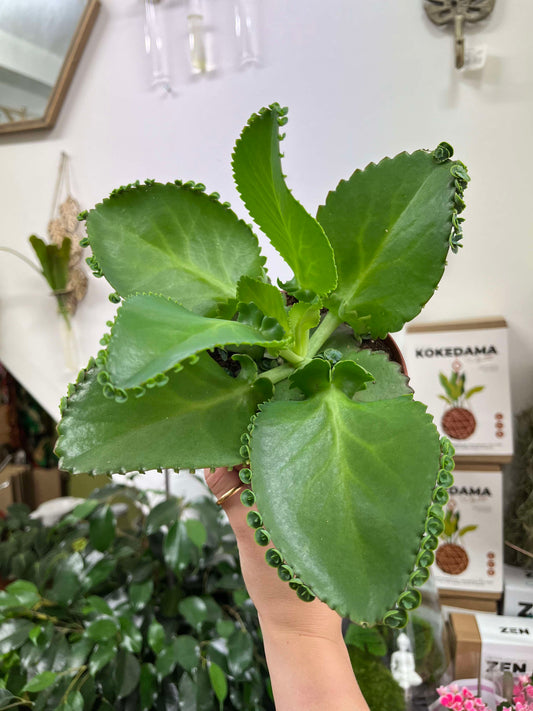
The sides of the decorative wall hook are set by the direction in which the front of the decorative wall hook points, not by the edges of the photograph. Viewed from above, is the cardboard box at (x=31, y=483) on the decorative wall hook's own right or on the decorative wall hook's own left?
on the decorative wall hook's own right

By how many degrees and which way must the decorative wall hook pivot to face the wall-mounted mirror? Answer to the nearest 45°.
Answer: approximately 90° to its right

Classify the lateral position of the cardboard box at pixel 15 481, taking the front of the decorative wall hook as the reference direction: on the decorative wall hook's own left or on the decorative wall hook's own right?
on the decorative wall hook's own right

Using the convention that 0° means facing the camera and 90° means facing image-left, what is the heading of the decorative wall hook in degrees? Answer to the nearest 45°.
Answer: approximately 0°

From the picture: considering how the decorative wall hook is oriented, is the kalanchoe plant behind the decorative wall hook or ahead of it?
ahead

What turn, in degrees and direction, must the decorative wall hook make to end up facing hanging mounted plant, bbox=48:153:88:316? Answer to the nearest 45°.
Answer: approximately 90° to its right
